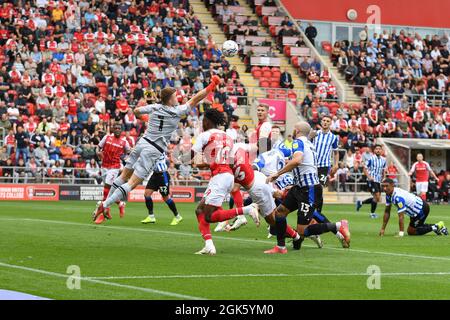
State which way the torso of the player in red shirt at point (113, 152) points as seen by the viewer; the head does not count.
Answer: toward the camera

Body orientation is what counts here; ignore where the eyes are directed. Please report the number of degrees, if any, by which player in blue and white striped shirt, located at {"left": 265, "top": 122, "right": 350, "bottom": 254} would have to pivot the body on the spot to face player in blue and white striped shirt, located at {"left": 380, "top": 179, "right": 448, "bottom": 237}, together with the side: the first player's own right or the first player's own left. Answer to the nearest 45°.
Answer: approximately 135° to the first player's own right

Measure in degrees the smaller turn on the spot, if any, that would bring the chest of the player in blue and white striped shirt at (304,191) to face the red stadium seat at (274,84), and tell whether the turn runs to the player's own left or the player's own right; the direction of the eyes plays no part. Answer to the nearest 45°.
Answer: approximately 90° to the player's own right

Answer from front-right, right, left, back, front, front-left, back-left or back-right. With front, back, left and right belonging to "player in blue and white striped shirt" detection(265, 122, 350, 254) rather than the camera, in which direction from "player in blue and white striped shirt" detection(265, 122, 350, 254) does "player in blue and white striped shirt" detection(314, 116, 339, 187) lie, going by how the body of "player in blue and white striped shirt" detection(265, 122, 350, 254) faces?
right

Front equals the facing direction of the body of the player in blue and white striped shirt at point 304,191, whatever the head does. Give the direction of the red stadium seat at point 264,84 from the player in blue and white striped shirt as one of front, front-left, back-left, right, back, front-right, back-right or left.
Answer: right

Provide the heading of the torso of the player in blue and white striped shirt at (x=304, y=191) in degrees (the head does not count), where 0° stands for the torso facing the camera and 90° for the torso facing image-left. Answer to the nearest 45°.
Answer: approximately 90°

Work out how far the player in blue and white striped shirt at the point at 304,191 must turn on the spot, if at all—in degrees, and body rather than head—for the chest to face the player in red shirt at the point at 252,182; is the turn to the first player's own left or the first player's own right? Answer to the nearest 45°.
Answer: approximately 45° to the first player's own left

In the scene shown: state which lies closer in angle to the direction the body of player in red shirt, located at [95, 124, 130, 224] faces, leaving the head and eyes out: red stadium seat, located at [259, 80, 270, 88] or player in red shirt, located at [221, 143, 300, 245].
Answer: the player in red shirt

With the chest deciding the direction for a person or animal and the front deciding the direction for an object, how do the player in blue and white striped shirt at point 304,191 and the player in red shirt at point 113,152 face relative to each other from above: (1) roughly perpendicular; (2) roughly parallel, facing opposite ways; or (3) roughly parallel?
roughly perpendicular
